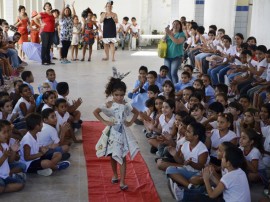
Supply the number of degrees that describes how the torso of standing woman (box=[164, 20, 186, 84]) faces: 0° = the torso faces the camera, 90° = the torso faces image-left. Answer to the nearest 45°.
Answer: approximately 45°

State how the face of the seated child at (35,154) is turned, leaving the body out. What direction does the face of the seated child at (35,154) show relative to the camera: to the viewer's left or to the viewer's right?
to the viewer's right

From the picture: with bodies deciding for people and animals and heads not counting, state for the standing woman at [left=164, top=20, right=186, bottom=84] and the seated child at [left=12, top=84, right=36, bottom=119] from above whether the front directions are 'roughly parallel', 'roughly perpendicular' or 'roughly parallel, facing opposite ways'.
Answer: roughly perpendicular

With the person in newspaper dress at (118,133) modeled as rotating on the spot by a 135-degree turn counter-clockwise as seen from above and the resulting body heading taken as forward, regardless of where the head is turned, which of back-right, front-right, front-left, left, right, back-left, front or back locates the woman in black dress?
front-left

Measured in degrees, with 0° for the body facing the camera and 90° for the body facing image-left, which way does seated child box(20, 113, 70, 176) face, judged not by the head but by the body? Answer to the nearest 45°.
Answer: approximately 270°

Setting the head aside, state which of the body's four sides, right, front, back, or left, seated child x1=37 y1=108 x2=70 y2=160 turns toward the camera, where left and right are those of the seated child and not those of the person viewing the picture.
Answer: right

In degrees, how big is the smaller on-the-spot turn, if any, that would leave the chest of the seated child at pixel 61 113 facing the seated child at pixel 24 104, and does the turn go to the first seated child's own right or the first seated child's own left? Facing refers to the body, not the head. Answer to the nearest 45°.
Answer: approximately 180°

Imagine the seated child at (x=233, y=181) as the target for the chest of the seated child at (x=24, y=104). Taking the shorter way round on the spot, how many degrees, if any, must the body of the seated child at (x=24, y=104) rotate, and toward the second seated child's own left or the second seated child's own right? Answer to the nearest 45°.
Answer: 0° — they already face them

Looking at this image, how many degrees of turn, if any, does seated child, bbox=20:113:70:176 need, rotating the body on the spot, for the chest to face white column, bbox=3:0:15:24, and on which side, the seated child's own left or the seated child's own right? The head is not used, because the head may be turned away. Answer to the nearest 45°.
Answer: approximately 90° to the seated child's own left

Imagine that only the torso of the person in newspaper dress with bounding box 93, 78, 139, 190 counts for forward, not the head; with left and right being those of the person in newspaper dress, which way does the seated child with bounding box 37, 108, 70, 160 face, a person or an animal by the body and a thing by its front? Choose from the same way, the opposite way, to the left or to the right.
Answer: to the left

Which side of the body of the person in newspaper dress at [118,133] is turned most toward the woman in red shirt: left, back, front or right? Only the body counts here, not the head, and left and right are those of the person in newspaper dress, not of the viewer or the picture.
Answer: back
